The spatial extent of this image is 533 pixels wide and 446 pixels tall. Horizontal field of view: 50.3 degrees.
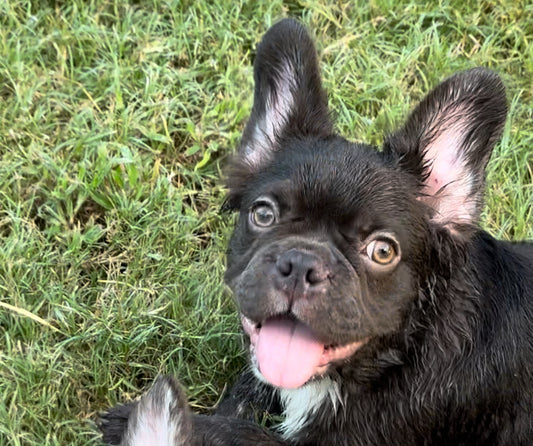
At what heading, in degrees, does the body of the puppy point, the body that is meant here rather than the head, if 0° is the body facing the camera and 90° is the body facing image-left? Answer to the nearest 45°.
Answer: approximately 45°
